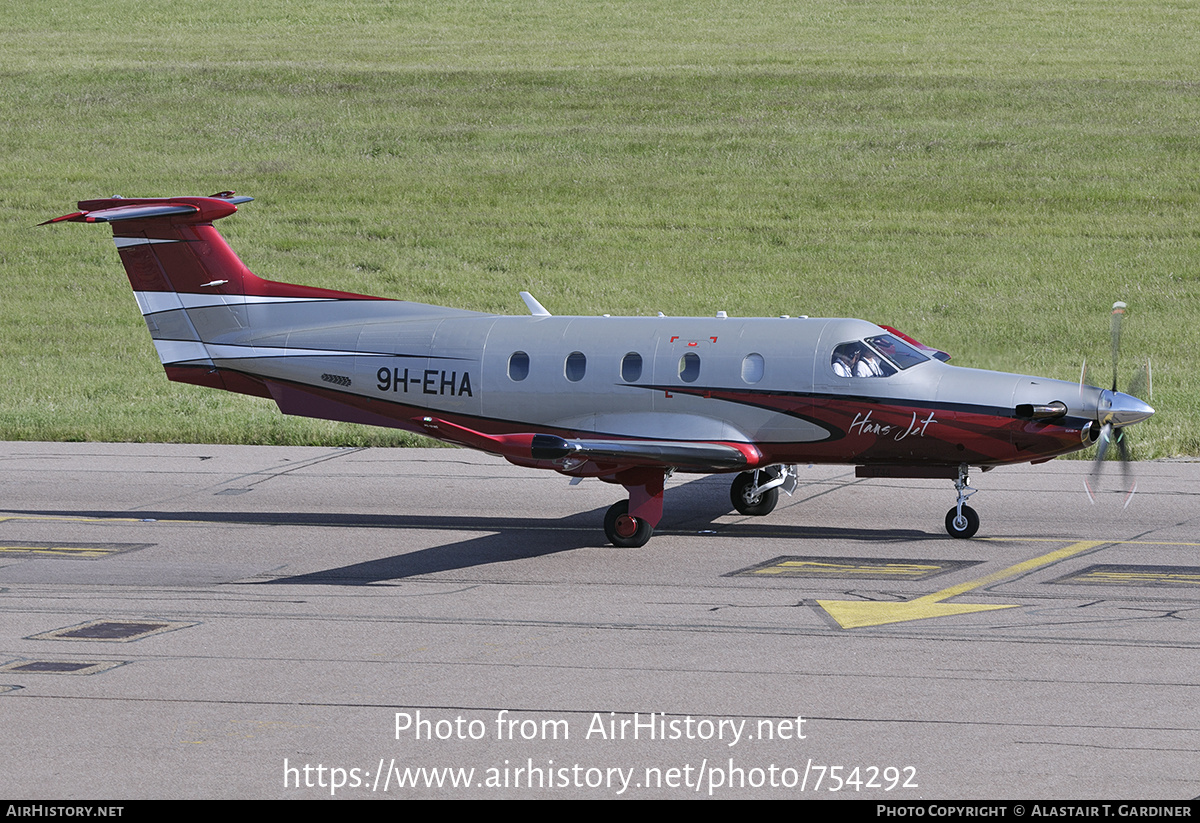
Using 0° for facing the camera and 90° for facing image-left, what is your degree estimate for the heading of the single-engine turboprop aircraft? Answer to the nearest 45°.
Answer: approximately 270°
